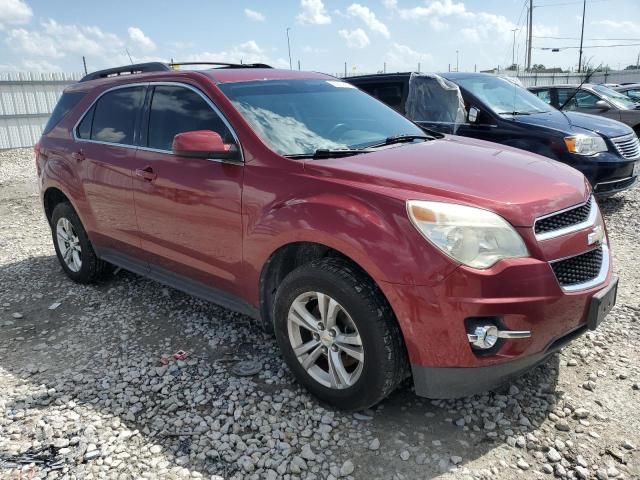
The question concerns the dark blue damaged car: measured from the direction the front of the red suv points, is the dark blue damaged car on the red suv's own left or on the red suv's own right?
on the red suv's own left

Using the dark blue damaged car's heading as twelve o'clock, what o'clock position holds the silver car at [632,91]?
The silver car is roughly at 8 o'clock from the dark blue damaged car.

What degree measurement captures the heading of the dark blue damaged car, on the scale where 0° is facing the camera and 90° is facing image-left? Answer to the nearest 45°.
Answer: approximately 315°

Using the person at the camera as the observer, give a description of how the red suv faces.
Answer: facing the viewer and to the right of the viewer

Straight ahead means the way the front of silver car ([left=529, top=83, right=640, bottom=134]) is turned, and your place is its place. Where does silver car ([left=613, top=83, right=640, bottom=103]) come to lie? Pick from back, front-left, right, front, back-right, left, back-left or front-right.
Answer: back-left

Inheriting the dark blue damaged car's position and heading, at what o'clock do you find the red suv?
The red suv is roughly at 2 o'clock from the dark blue damaged car.

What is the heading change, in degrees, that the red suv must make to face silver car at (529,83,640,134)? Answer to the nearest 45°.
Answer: approximately 90° to its left

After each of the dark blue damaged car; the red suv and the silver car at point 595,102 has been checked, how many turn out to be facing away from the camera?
0

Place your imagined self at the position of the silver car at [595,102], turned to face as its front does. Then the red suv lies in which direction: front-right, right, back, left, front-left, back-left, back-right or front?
front-right

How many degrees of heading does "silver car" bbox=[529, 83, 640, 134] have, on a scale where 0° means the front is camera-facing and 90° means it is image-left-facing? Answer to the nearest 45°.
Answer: approximately 315°

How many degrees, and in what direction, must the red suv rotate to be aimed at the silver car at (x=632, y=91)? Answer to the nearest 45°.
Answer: approximately 90° to its left

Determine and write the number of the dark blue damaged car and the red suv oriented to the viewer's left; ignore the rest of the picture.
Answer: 0

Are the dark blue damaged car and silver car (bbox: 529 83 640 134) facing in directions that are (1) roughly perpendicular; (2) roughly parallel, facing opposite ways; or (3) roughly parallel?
roughly parallel

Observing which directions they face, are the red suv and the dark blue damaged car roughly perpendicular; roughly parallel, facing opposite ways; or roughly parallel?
roughly parallel
